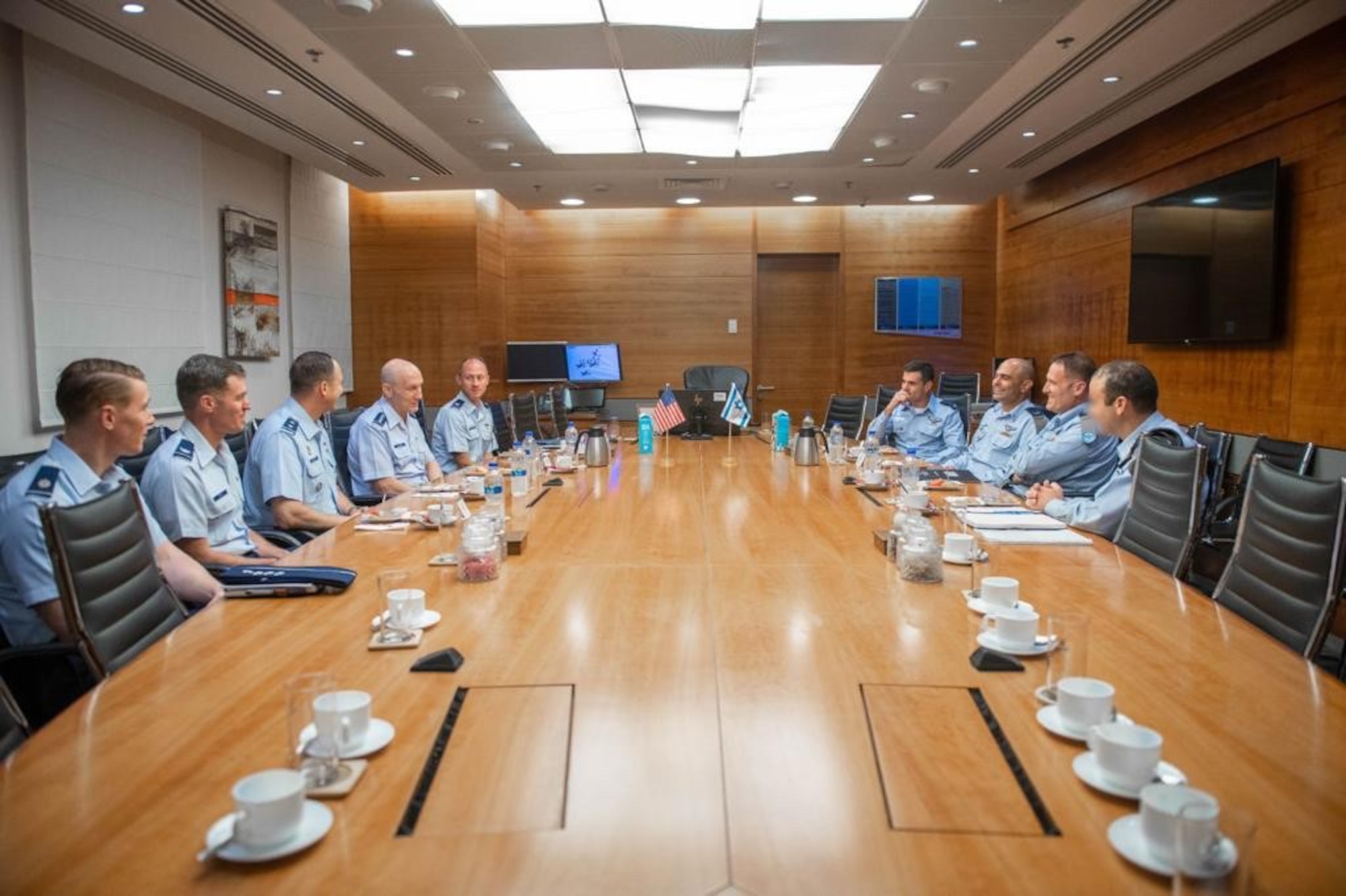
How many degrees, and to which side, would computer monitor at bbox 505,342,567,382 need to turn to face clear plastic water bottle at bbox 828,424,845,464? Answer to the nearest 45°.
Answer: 0° — it already faces it

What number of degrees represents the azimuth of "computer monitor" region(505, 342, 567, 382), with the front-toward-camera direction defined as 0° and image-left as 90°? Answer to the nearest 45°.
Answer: approximately 0°

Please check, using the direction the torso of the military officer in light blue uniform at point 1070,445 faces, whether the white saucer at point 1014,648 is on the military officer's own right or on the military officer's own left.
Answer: on the military officer's own left

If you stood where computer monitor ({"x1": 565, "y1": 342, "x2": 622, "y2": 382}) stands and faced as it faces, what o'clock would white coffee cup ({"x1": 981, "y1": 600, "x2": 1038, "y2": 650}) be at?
The white coffee cup is roughly at 12 o'clock from the computer monitor.

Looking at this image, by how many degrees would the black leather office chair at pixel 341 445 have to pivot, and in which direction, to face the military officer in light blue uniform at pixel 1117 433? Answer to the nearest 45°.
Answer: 0° — it already faces them

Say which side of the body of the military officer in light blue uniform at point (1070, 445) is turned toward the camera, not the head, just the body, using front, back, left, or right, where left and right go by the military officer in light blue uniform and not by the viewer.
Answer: left

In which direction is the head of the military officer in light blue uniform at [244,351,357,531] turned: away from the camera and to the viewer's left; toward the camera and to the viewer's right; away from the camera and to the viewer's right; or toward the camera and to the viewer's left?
away from the camera and to the viewer's right

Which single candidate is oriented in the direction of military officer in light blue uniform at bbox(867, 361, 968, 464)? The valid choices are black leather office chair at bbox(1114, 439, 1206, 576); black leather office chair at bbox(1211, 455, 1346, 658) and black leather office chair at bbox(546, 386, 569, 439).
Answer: black leather office chair at bbox(546, 386, 569, 439)

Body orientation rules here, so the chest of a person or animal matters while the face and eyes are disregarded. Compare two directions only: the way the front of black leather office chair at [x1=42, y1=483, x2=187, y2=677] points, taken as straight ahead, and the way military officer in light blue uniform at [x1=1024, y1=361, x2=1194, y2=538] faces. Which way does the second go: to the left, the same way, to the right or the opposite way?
the opposite way

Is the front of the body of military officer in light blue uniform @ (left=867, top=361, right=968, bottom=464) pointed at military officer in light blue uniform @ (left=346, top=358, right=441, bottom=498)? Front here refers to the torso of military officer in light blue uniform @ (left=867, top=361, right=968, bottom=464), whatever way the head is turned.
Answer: yes

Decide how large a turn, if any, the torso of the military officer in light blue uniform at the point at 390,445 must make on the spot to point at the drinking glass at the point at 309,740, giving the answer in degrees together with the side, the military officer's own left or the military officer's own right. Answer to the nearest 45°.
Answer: approximately 45° to the military officer's own right

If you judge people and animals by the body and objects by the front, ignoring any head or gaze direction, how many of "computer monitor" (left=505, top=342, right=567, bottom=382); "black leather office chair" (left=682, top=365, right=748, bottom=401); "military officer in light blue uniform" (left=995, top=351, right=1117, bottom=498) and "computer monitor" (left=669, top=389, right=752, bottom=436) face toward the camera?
2

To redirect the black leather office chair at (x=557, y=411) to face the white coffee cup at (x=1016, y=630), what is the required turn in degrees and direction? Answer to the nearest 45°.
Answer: approximately 45° to its right

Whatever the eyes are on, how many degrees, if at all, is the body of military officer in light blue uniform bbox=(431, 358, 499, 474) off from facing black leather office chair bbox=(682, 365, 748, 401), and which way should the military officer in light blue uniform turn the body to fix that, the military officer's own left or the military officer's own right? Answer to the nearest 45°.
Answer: approximately 90° to the military officer's own left

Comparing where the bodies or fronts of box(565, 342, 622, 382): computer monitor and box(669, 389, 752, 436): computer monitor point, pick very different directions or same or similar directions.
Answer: very different directions
